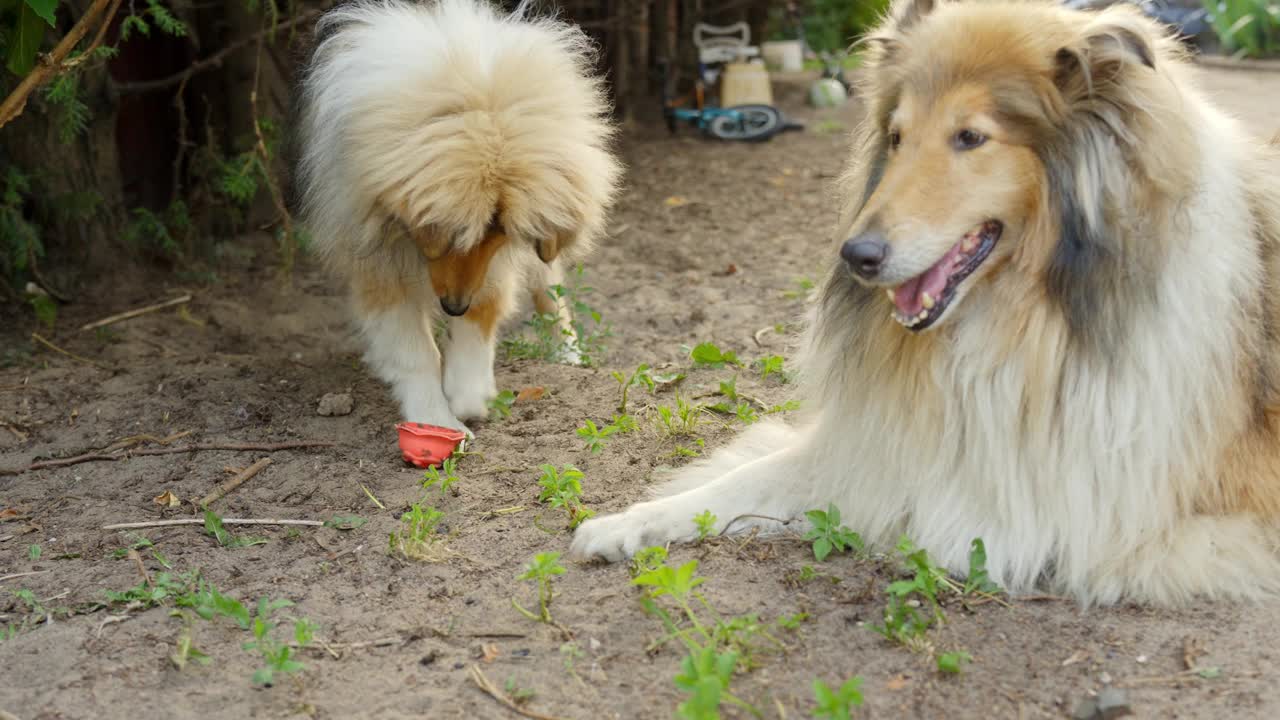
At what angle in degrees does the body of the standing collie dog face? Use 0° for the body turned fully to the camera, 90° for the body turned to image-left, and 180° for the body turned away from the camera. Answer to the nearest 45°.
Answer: approximately 0°

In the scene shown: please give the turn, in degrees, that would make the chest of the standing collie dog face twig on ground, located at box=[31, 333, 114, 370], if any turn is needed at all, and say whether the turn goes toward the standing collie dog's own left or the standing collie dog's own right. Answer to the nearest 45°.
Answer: approximately 135° to the standing collie dog's own right

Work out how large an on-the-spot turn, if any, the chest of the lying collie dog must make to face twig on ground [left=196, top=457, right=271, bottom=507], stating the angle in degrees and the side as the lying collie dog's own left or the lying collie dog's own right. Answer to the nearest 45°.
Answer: approximately 45° to the lying collie dog's own right

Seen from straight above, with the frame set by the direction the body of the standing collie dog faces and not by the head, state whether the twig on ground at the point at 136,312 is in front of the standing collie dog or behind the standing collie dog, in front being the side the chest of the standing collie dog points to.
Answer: behind

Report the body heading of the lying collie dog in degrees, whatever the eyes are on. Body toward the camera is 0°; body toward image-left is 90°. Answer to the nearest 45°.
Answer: approximately 45°

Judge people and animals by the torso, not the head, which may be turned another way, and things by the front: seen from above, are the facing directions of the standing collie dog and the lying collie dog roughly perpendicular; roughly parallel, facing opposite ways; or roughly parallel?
roughly perpendicular

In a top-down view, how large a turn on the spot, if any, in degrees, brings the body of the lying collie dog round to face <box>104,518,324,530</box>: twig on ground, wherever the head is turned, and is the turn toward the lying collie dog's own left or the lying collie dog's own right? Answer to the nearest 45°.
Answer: approximately 45° to the lying collie dog's own right
